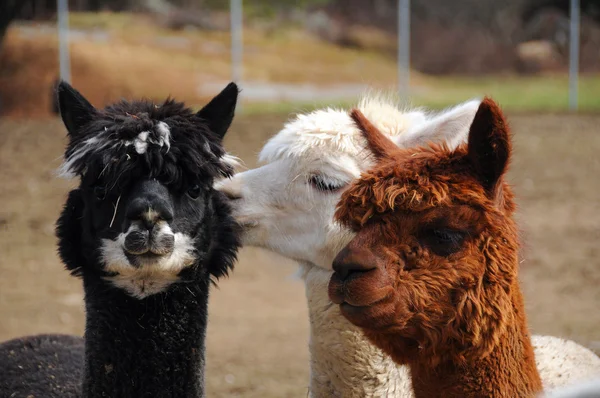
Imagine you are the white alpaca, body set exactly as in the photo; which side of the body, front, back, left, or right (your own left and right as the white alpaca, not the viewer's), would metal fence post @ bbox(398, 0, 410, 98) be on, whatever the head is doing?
right

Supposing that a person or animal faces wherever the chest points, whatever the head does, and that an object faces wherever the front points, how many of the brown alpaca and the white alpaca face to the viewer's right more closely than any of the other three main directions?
0

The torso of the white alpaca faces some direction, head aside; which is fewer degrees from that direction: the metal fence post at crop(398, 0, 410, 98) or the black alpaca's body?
the black alpaca's body

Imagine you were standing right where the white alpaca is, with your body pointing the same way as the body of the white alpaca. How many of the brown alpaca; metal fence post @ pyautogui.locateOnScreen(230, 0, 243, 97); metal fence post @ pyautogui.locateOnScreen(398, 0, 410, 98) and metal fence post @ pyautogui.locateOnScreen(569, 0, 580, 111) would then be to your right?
3

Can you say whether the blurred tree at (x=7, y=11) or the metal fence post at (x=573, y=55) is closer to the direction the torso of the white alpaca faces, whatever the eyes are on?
the blurred tree

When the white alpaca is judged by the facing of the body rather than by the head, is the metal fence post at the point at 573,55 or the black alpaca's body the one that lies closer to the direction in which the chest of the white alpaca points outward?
the black alpaca's body

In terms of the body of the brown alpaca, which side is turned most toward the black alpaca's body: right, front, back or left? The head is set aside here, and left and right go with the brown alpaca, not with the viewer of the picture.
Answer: right

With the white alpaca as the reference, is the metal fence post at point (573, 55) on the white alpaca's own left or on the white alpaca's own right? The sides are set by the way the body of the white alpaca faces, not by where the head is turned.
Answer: on the white alpaca's own right

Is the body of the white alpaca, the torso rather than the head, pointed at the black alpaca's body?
yes

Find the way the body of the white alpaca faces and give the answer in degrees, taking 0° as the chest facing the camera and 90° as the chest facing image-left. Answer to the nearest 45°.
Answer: approximately 90°

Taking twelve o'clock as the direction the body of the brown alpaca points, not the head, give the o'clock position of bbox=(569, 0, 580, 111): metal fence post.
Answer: The metal fence post is roughly at 5 o'clock from the brown alpaca.

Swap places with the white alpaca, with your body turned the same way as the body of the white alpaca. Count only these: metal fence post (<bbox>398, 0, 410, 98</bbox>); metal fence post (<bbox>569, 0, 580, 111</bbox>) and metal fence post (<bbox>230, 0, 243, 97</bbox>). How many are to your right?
3
